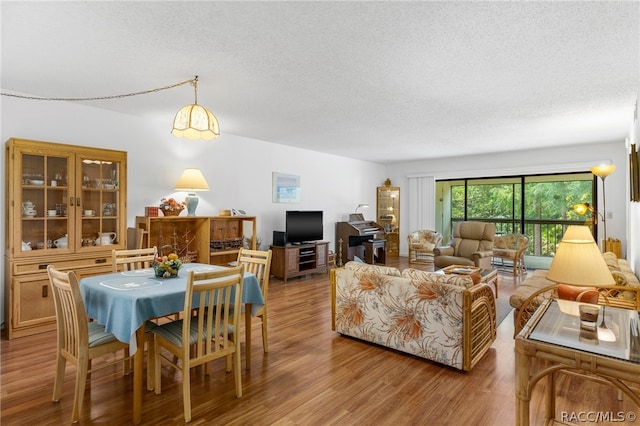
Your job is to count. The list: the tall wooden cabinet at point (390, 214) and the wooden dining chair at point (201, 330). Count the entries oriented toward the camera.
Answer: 1

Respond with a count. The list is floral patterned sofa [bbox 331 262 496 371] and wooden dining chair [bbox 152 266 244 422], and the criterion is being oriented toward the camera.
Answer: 0

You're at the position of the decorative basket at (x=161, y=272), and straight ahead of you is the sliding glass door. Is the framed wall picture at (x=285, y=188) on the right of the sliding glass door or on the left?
left

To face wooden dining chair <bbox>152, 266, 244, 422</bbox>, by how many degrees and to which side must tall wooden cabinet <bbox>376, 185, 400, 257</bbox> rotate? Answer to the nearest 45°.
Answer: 0° — it already faces it

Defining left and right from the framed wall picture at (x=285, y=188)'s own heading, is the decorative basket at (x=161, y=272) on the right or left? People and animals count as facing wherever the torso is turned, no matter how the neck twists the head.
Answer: on its right

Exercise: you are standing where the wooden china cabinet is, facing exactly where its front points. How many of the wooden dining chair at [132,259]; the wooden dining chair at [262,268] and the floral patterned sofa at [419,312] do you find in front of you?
3

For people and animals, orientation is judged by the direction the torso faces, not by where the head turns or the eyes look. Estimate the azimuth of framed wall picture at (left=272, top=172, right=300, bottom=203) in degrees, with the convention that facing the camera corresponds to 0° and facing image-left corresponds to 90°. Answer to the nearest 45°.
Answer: approximately 315°

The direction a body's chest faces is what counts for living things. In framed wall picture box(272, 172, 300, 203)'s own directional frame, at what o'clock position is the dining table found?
The dining table is roughly at 2 o'clock from the framed wall picture.

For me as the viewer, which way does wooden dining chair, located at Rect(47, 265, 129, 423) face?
facing away from the viewer and to the right of the viewer
